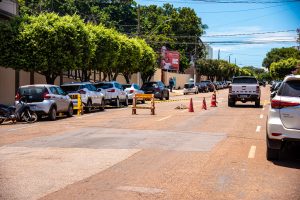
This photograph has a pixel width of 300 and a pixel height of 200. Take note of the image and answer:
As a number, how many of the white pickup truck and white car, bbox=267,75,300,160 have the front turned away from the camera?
2

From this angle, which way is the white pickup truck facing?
away from the camera

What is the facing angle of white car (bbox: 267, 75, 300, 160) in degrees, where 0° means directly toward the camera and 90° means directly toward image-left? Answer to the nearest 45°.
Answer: approximately 180°
